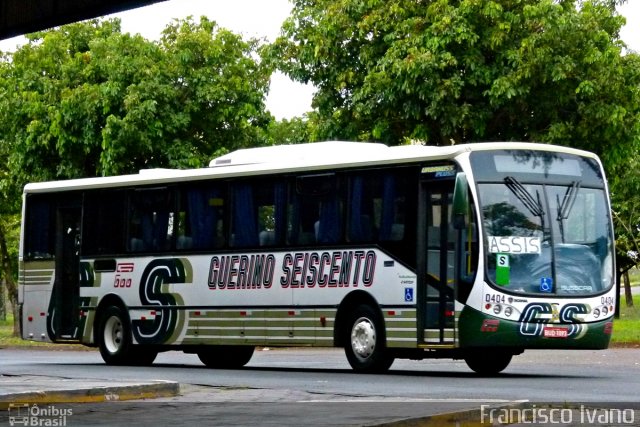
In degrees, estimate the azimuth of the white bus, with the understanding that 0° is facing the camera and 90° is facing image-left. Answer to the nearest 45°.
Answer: approximately 315°

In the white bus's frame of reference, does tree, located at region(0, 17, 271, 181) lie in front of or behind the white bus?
behind

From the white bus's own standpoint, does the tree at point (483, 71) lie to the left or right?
on its left
